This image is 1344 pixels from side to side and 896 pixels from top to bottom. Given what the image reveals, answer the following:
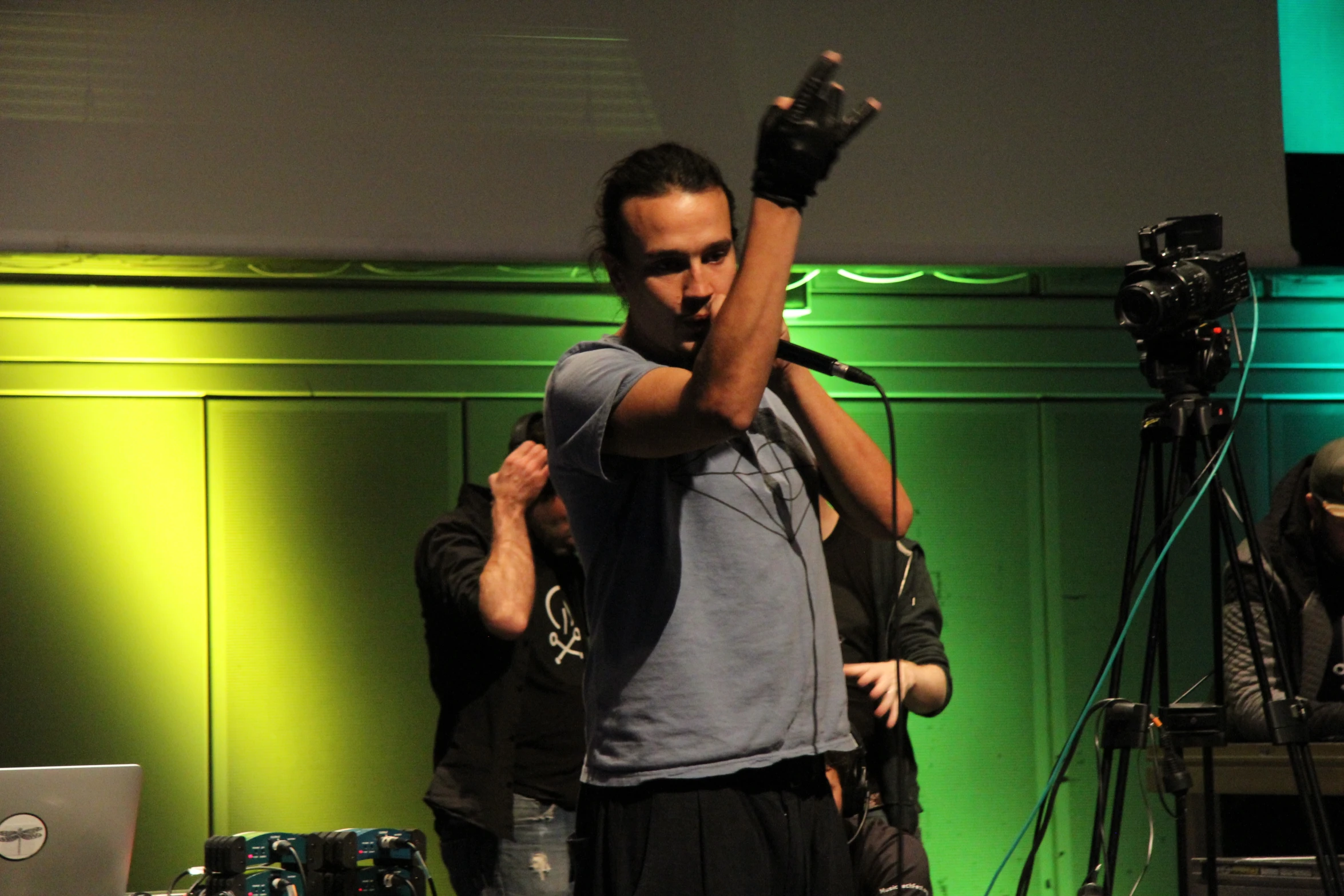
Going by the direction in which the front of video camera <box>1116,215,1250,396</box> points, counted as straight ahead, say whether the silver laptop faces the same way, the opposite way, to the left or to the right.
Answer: to the right

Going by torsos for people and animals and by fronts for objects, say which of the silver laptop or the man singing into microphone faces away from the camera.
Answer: the silver laptop

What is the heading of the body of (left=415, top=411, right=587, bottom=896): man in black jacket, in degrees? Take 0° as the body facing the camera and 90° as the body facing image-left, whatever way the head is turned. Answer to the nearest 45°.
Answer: approximately 315°

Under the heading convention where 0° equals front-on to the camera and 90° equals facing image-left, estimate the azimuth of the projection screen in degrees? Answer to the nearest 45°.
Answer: approximately 0°

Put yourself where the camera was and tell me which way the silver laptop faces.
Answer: facing away from the viewer

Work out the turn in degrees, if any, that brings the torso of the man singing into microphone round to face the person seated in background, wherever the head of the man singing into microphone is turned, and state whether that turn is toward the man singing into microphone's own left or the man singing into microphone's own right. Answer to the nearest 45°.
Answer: approximately 90° to the man singing into microphone's own left

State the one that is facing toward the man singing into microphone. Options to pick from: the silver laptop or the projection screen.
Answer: the projection screen

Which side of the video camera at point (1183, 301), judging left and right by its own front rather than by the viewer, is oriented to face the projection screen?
right

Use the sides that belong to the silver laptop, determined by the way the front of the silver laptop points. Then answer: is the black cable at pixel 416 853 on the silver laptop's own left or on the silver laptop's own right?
on the silver laptop's own right

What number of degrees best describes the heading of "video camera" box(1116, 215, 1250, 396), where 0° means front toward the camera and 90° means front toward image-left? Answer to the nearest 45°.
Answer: approximately 45°
